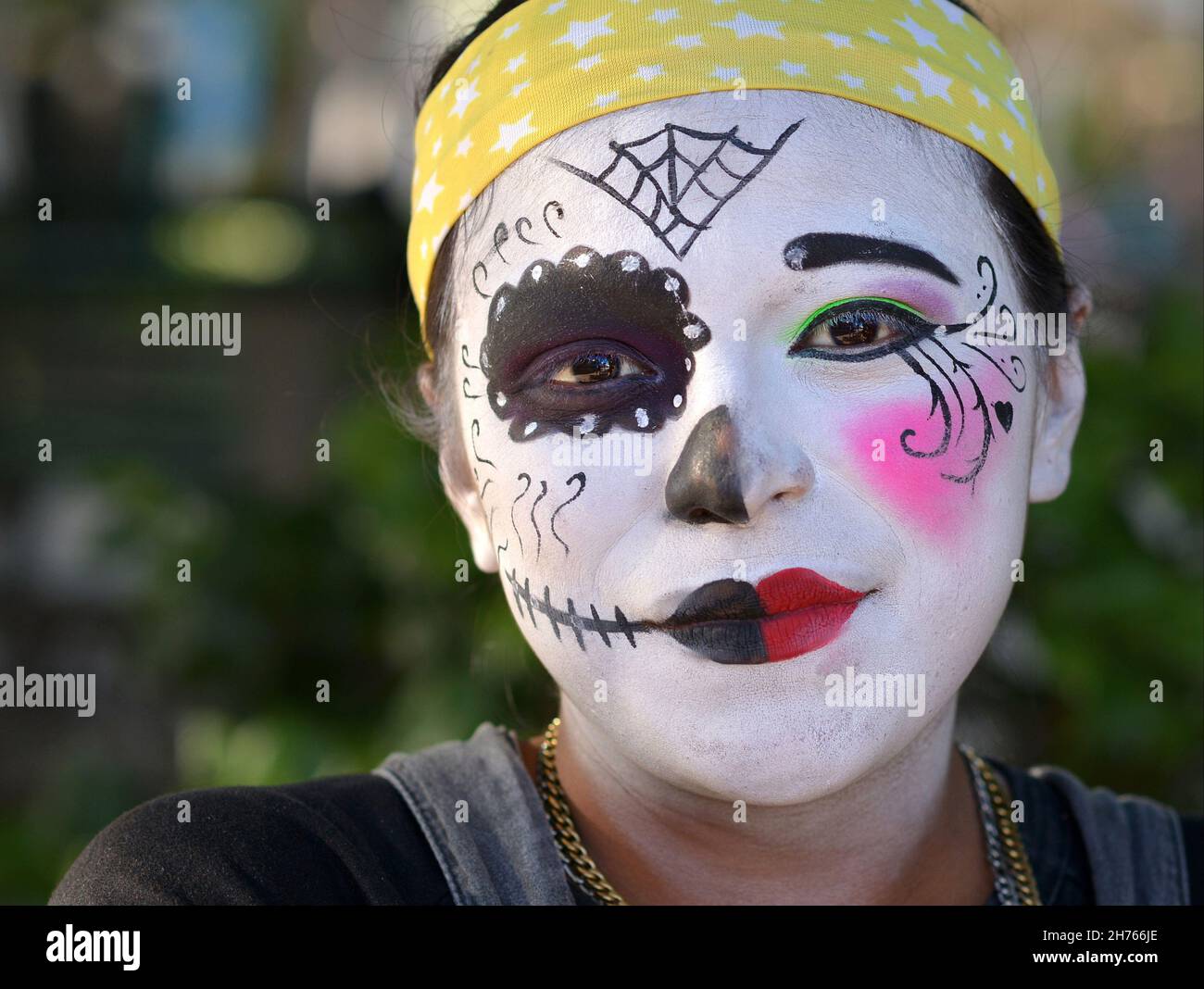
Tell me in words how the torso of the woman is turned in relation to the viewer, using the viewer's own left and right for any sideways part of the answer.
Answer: facing the viewer

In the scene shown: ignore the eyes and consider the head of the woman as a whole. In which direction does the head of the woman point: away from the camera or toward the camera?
toward the camera
